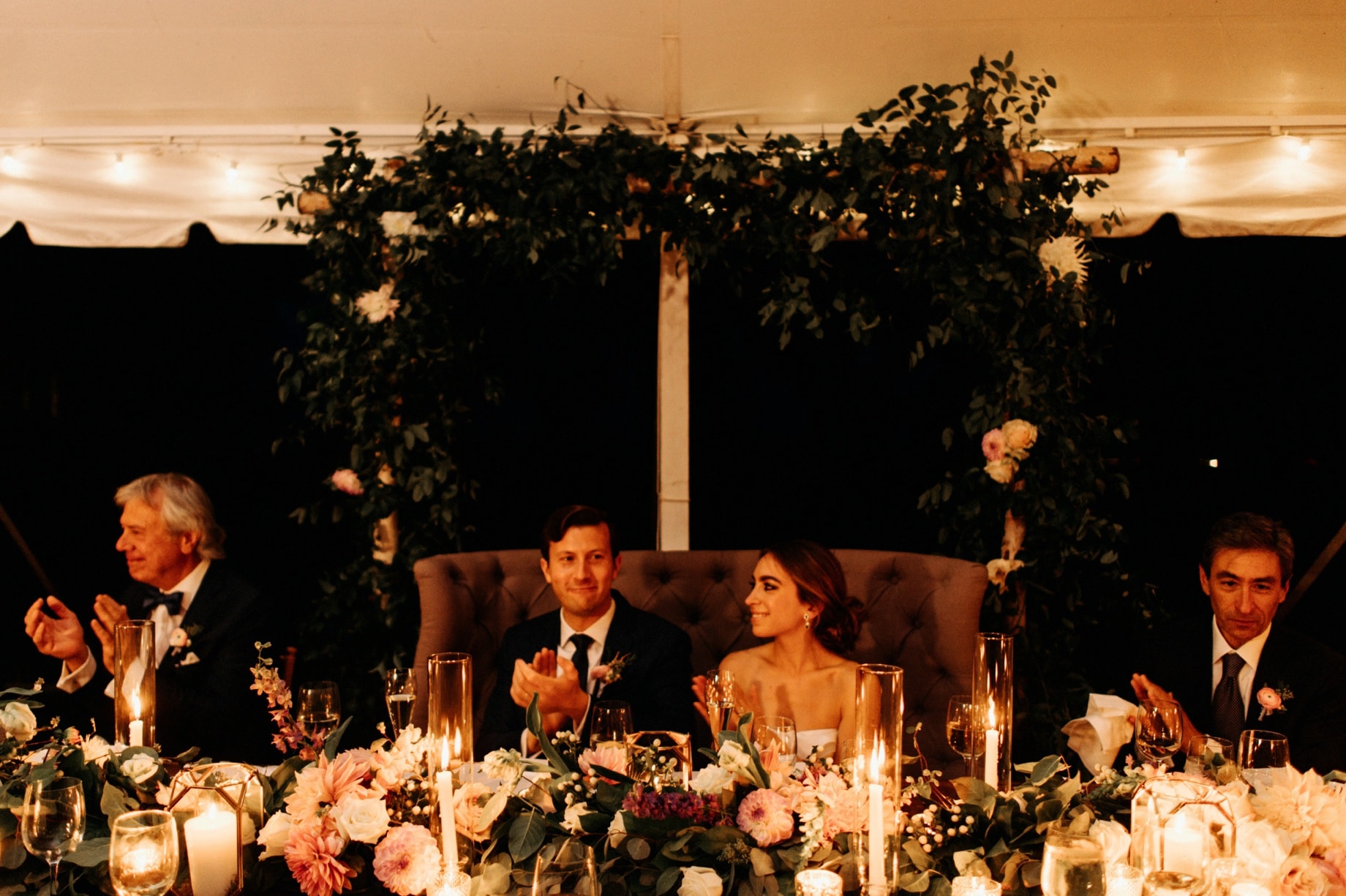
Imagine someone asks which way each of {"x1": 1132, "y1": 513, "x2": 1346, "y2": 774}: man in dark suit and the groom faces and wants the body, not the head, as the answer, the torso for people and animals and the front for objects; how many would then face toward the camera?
2

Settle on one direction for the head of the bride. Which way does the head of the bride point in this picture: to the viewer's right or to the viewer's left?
to the viewer's left

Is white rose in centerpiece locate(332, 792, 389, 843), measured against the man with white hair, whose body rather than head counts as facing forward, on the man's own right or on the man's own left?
on the man's own left

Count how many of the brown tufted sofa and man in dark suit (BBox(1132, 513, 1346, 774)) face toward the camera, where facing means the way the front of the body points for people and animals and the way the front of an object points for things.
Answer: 2

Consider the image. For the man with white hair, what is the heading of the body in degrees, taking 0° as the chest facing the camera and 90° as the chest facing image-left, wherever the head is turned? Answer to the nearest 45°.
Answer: approximately 45°

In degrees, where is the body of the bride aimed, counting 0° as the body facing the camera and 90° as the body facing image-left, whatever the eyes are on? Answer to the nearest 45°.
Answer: approximately 45°
